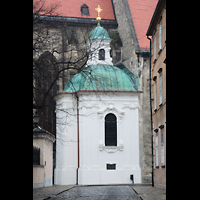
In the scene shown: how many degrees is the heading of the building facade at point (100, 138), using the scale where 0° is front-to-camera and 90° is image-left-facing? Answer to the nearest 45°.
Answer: approximately 0°

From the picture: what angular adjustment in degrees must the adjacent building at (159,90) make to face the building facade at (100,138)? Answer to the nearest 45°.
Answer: approximately 90° to its right

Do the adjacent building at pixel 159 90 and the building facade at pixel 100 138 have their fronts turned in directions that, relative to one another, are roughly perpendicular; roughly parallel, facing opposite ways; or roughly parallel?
roughly perpendicular

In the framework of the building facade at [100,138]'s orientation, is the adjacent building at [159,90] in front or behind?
in front

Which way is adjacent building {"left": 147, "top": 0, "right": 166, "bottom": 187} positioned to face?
to the viewer's left

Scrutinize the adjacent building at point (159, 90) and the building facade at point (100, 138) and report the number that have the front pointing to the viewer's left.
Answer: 1
